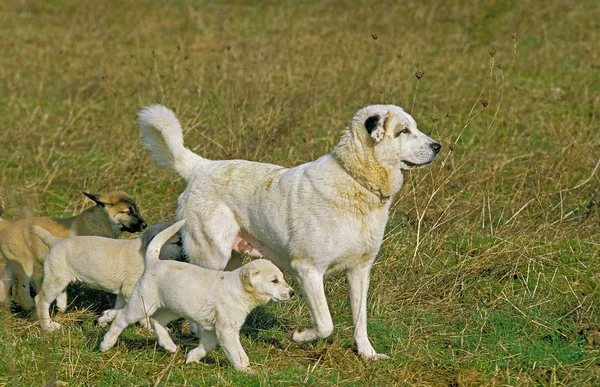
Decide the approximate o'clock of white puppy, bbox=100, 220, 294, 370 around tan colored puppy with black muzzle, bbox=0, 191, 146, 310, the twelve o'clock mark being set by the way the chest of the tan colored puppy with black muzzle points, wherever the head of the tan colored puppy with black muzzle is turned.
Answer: The white puppy is roughly at 2 o'clock from the tan colored puppy with black muzzle.

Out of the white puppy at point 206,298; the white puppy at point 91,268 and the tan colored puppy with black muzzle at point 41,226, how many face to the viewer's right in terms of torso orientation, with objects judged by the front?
3

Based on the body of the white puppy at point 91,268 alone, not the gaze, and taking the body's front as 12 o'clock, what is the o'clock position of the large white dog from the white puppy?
The large white dog is roughly at 1 o'clock from the white puppy.

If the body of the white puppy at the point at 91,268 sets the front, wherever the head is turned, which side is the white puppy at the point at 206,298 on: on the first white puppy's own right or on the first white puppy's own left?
on the first white puppy's own right

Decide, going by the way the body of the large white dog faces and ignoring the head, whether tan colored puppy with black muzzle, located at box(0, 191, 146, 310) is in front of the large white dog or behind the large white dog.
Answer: behind

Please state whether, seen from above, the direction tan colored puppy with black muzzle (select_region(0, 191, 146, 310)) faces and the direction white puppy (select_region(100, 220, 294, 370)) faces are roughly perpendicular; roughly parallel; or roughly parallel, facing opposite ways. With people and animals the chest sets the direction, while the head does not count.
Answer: roughly parallel

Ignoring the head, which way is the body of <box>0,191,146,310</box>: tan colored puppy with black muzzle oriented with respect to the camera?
to the viewer's right

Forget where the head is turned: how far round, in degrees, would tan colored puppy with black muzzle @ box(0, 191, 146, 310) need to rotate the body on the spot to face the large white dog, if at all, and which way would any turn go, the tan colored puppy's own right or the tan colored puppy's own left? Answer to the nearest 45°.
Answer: approximately 45° to the tan colored puppy's own right

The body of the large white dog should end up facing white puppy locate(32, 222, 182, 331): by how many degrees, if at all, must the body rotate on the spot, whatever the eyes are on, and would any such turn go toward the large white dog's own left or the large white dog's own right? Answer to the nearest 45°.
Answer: approximately 180°

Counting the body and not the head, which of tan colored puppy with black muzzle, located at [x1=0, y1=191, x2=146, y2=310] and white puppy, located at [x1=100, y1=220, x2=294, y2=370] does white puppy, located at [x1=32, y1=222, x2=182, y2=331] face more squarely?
the white puppy

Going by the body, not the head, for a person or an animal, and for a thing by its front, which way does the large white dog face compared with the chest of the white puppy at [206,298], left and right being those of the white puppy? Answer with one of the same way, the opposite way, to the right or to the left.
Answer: the same way

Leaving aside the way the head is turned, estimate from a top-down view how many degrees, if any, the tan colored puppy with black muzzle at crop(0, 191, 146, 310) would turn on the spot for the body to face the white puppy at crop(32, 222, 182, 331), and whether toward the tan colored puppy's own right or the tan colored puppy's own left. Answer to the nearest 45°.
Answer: approximately 90° to the tan colored puppy's own right

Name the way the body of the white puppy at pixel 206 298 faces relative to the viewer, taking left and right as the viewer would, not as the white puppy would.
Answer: facing to the right of the viewer

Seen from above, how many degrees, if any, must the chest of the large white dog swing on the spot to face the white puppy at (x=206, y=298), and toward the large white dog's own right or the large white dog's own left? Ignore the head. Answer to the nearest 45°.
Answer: approximately 135° to the large white dog's own right

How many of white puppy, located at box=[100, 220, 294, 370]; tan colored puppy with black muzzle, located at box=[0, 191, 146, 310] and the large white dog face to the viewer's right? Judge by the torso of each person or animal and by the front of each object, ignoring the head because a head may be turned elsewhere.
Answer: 3

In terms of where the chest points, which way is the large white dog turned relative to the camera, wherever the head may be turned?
to the viewer's right

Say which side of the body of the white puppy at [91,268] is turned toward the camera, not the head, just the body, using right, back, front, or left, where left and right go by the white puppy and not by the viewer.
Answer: right
